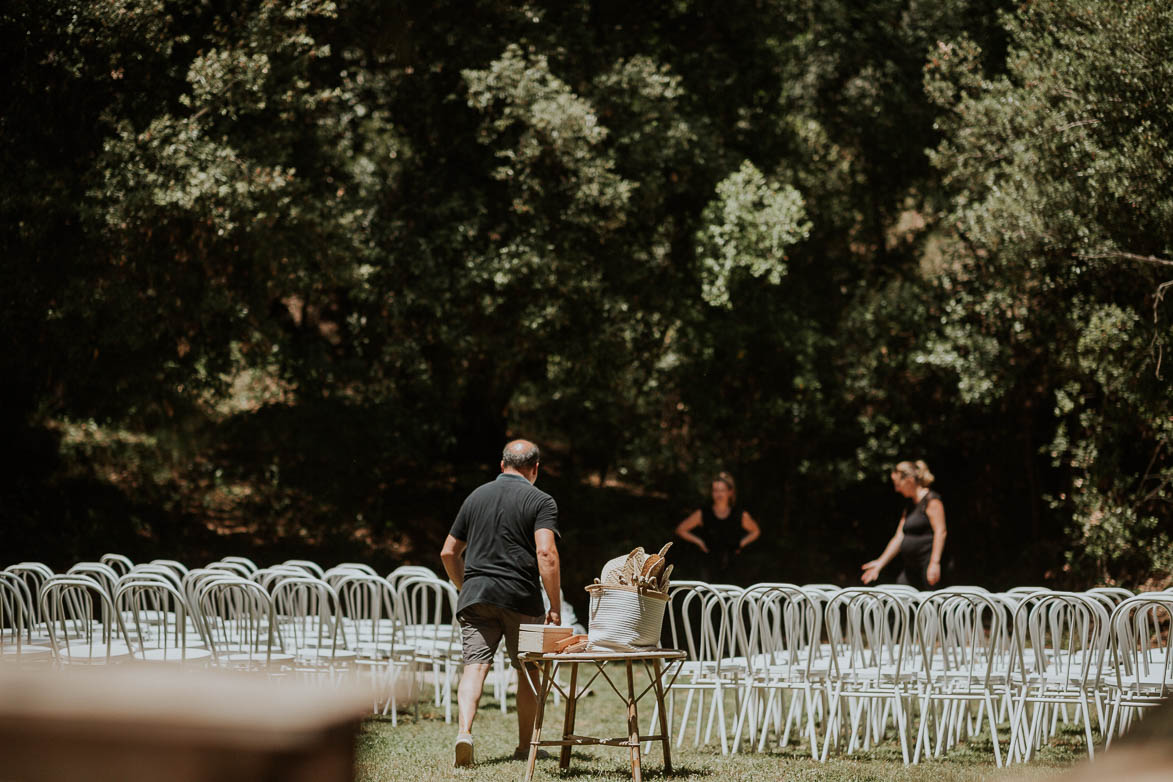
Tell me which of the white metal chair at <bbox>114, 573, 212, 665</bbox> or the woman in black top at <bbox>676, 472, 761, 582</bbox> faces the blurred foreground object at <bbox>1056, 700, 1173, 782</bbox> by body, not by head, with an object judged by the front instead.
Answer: the woman in black top

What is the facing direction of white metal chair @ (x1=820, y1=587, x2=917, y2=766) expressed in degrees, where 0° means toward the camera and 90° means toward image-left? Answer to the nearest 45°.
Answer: approximately 180°

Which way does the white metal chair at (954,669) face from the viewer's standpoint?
away from the camera

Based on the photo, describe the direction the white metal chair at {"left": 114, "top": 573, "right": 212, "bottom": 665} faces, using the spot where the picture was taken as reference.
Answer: facing away from the viewer and to the right of the viewer

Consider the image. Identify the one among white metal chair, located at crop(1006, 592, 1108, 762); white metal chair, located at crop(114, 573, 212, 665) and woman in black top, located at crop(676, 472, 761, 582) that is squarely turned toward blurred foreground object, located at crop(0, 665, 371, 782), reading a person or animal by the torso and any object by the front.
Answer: the woman in black top

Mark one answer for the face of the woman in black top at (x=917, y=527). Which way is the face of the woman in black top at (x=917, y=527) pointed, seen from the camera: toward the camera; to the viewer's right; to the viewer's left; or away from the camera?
to the viewer's left

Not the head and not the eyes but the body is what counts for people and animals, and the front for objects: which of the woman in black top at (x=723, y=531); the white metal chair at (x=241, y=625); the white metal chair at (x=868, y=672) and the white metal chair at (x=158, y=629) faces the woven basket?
the woman in black top

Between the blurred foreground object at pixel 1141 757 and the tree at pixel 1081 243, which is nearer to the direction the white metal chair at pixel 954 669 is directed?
the tree

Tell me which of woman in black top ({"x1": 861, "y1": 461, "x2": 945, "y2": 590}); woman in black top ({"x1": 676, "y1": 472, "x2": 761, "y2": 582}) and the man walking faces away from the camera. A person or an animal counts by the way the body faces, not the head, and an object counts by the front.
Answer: the man walking

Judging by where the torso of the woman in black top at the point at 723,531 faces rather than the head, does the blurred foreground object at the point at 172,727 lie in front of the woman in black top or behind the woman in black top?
in front

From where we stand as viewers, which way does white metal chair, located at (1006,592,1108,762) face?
facing away from the viewer

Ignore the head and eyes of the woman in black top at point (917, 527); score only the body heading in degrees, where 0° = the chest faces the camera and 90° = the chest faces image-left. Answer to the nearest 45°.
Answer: approximately 45°

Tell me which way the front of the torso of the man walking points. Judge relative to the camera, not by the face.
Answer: away from the camera

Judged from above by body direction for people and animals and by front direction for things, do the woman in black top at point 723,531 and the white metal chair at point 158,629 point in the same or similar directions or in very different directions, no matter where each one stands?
very different directions
